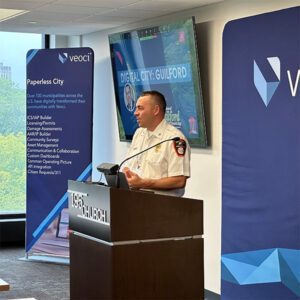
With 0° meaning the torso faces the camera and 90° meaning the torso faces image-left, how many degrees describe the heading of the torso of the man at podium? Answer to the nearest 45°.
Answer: approximately 45°

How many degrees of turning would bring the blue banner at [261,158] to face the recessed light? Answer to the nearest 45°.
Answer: approximately 90° to its right

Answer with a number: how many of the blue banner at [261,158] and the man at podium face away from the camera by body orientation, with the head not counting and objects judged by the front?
0

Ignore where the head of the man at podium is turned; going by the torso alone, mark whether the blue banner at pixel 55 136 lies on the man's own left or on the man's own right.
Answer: on the man's own right

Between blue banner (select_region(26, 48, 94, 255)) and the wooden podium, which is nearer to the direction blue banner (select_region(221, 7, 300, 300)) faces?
the wooden podium

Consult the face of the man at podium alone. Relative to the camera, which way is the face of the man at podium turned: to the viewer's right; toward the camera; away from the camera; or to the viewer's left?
to the viewer's left

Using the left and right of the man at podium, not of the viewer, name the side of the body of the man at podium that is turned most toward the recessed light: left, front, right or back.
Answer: right

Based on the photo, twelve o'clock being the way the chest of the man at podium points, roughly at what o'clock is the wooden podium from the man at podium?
The wooden podium is roughly at 11 o'clock from the man at podium.

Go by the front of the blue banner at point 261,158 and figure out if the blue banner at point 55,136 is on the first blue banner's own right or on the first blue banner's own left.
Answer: on the first blue banner's own right
